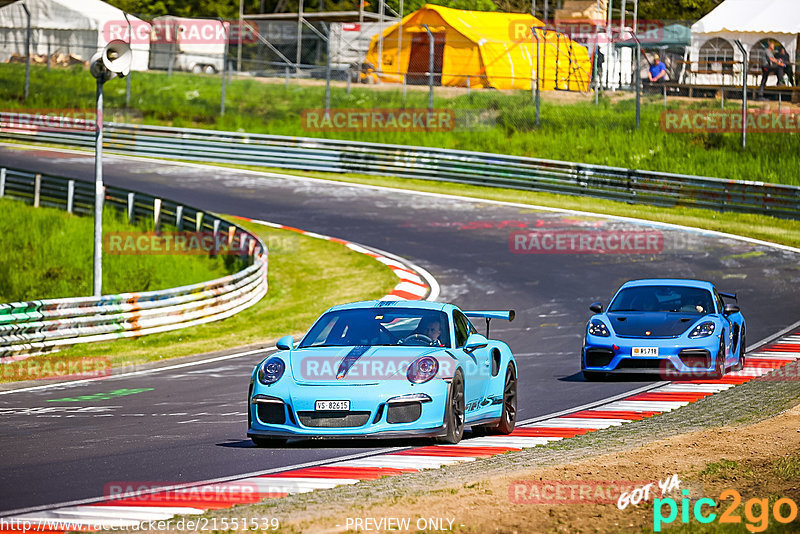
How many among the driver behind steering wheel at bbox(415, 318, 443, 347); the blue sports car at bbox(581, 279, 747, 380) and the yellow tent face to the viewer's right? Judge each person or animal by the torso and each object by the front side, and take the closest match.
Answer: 0

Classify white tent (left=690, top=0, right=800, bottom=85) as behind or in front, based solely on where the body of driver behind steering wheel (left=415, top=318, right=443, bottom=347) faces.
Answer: behind

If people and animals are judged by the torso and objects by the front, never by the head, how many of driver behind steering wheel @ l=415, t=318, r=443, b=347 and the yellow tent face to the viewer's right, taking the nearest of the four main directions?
0

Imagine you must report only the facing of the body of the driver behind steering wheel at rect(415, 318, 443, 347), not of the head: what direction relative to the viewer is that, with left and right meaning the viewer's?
facing the viewer and to the left of the viewer

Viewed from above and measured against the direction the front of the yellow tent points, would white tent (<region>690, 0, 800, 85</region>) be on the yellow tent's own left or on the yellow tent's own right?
on the yellow tent's own left

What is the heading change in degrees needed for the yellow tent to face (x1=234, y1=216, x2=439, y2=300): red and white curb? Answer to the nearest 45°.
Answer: approximately 45° to its left

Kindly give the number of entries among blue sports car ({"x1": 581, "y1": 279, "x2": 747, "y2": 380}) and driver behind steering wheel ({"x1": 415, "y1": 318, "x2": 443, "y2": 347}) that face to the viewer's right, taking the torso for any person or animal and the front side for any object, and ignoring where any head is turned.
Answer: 0

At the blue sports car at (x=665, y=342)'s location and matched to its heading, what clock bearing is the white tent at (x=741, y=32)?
The white tent is roughly at 6 o'clock from the blue sports car.

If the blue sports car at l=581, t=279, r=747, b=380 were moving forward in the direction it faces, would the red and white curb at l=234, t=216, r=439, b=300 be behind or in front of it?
behind

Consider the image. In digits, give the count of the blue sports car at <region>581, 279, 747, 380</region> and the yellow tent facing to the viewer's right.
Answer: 0

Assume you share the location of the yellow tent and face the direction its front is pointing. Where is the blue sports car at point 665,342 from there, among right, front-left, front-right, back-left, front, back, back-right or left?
front-left

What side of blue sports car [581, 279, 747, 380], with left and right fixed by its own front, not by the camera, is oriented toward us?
front

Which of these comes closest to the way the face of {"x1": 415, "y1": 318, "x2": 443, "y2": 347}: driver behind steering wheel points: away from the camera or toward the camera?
toward the camera
